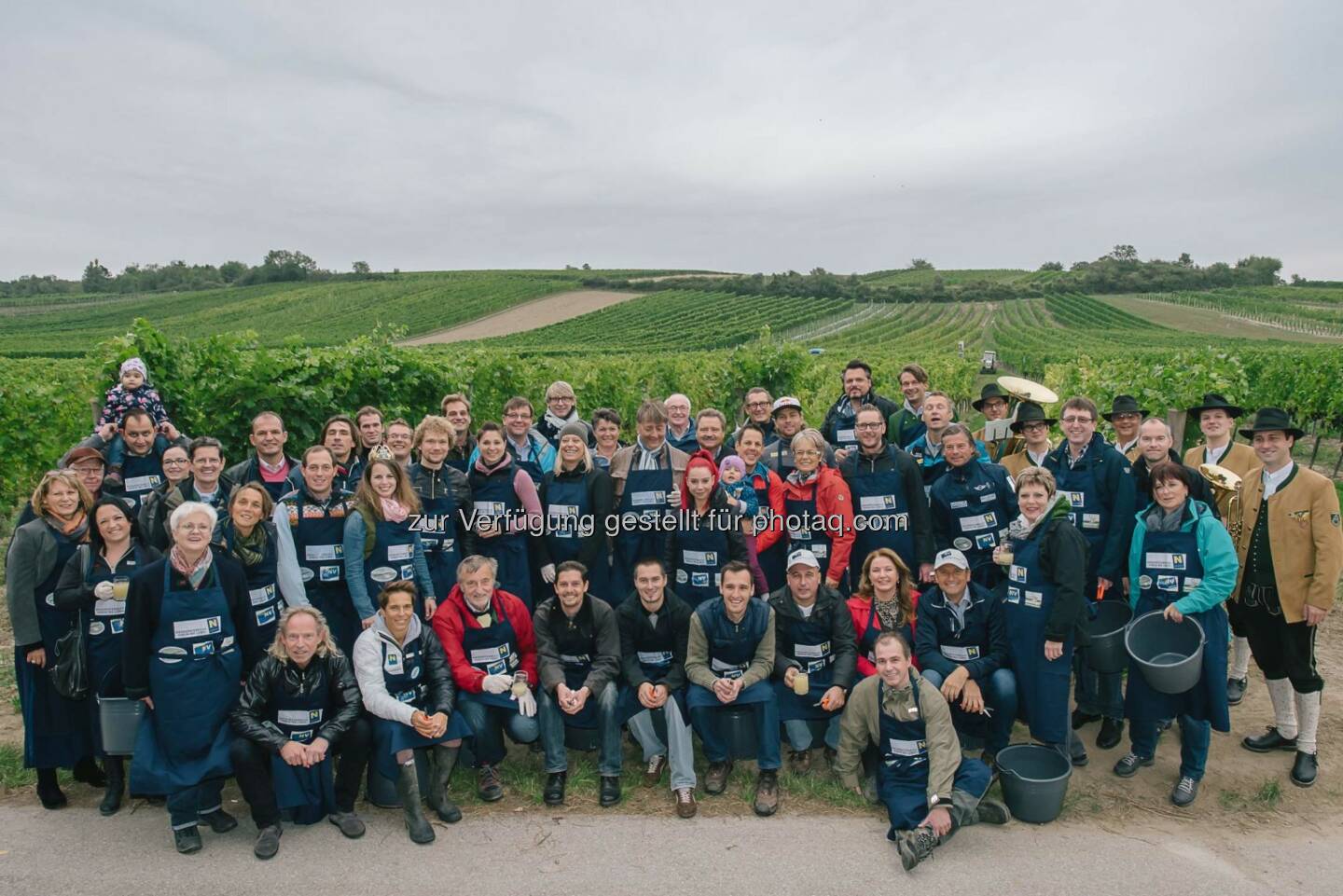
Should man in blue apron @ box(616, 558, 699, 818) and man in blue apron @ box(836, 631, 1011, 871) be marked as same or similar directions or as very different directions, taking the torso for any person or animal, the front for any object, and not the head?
same or similar directions

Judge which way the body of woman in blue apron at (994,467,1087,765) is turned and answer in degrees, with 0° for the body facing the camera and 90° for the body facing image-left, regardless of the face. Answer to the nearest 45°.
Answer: approximately 45°

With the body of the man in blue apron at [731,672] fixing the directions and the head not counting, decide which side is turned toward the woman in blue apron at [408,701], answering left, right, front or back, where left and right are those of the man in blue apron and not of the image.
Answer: right

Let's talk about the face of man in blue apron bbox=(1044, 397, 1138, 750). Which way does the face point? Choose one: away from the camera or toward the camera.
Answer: toward the camera

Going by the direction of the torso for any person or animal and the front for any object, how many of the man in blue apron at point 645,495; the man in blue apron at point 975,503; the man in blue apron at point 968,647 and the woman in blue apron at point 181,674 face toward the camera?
4

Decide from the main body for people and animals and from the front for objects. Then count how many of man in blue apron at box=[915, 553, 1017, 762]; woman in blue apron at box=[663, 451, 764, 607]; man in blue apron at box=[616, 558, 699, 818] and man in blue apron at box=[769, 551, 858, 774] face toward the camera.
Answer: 4

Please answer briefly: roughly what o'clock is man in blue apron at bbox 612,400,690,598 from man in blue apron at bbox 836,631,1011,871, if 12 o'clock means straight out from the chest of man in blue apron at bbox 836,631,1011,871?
man in blue apron at bbox 612,400,690,598 is roughly at 4 o'clock from man in blue apron at bbox 836,631,1011,871.

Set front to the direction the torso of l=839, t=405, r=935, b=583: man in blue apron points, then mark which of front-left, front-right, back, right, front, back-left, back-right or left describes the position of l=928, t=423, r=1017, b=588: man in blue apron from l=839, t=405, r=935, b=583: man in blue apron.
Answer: left

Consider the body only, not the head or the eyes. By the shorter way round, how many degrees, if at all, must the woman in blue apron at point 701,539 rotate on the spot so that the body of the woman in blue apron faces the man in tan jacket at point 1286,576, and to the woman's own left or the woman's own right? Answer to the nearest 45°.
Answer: approximately 90° to the woman's own left

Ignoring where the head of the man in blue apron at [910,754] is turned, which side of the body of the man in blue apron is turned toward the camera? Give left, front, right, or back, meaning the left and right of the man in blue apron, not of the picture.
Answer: front

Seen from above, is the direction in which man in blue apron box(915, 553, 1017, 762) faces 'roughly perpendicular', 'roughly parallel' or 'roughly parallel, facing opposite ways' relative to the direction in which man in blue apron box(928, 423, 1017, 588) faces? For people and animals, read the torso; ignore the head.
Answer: roughly parallel

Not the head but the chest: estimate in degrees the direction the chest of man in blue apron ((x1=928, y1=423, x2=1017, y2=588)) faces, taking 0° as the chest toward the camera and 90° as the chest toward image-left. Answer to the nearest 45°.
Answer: approximately 0°

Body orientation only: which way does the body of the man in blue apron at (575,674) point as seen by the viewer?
toward the camera

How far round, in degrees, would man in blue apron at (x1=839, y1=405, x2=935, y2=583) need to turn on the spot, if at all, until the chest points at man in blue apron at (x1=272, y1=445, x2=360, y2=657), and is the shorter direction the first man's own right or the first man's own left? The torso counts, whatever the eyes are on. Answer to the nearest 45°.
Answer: approximately 45° to the first man's own right

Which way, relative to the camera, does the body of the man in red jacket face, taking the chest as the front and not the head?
toward the camera

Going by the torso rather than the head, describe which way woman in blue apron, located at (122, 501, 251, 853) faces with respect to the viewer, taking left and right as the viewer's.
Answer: facing the viewer
